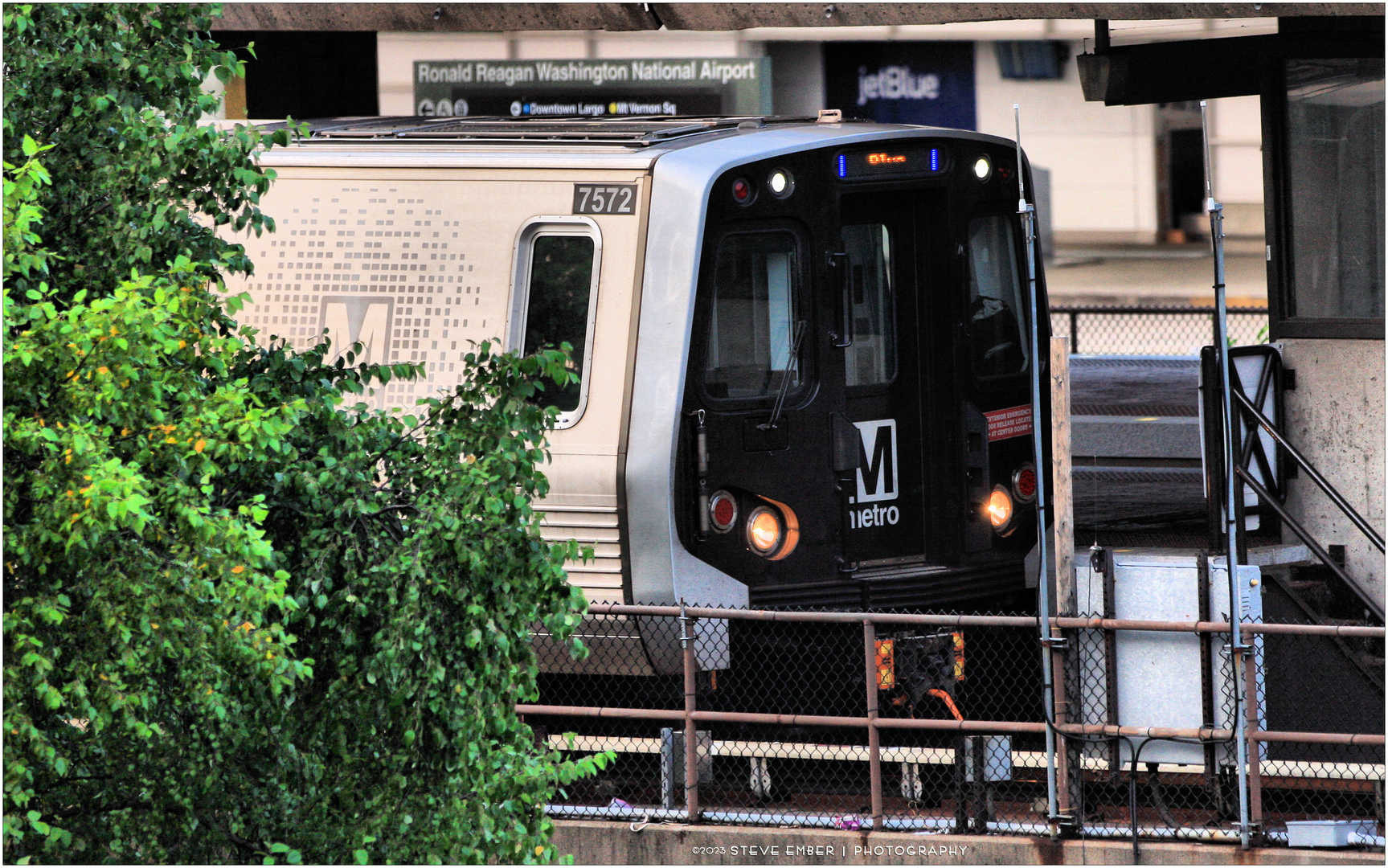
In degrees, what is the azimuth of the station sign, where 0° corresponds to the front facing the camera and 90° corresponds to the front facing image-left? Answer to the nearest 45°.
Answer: approximately 0°

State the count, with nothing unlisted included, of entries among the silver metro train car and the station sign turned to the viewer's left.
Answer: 0

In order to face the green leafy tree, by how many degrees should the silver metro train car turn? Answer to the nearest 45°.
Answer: approximately 90° to its right

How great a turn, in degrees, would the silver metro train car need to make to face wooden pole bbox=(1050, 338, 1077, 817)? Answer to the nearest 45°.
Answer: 0° — it already faces it
